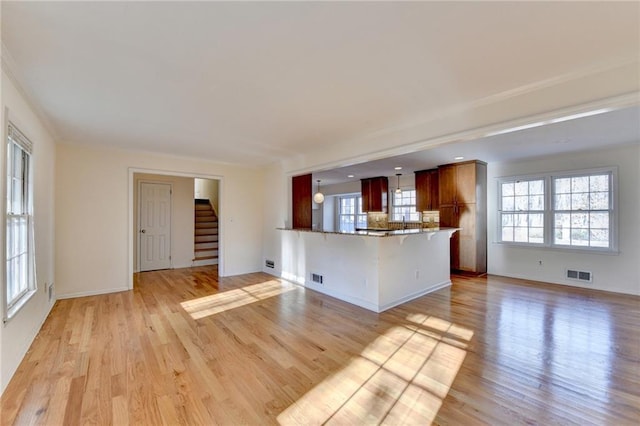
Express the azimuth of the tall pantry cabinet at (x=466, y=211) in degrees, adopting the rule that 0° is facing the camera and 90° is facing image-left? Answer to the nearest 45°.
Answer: approximately 45°

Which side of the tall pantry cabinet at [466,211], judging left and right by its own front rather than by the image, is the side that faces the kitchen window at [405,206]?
right

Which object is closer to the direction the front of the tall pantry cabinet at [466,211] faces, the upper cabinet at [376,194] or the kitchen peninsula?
the kitchen peninsula

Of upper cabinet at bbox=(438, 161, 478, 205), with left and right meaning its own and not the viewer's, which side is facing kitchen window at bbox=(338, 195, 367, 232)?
right

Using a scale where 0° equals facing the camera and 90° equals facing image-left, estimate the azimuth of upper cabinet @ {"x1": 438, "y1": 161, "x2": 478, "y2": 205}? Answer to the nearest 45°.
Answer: approximately 45°

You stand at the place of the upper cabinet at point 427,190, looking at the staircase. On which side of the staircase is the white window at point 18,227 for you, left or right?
left

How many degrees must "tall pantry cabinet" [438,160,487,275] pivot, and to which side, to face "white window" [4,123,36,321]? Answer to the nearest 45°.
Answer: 0° — it already faces it

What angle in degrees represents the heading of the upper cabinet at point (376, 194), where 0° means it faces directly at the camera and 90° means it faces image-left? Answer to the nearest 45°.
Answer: approximately 45°
